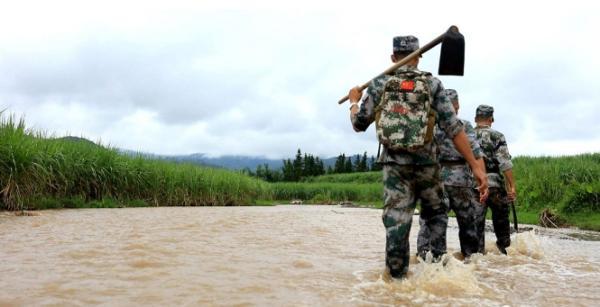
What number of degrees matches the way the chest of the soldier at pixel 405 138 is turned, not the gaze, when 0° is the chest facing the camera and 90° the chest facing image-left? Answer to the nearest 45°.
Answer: approximately 180°

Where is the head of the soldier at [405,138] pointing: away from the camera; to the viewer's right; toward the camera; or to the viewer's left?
away from the camera

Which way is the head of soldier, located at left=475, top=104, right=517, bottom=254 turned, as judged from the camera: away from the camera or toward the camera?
away from the camera

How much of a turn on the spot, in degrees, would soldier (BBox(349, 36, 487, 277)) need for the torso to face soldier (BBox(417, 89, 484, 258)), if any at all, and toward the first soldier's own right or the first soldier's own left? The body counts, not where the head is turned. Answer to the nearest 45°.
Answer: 0° — they already face them

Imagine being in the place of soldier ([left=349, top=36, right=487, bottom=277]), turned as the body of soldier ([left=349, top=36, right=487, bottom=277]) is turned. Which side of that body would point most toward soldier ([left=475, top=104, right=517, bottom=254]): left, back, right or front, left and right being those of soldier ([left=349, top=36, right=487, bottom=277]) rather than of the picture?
front
